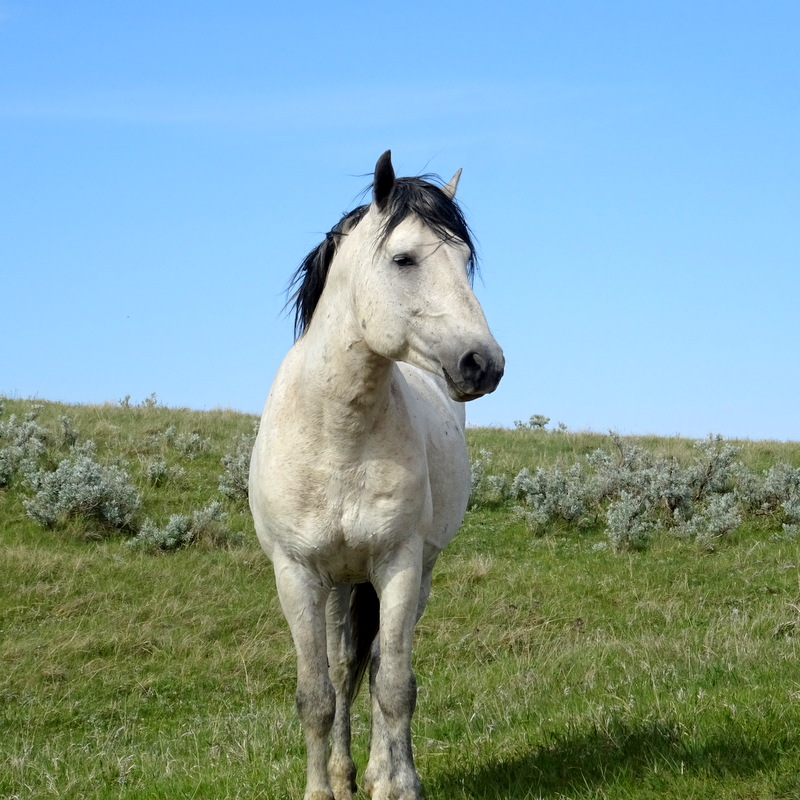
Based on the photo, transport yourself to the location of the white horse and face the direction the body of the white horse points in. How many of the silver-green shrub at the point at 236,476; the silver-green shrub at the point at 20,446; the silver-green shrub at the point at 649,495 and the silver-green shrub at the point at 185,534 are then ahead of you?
0

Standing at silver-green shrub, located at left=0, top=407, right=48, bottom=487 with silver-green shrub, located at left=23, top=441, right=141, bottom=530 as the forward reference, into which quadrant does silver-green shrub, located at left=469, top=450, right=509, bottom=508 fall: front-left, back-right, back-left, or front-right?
front-left

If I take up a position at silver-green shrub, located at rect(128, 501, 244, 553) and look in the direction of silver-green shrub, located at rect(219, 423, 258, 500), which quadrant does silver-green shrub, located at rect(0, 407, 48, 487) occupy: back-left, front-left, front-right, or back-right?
front-left

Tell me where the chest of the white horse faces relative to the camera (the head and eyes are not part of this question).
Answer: toward the camera

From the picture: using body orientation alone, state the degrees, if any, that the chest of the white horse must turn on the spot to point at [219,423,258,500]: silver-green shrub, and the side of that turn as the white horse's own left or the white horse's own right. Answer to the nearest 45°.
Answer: approximately 180°

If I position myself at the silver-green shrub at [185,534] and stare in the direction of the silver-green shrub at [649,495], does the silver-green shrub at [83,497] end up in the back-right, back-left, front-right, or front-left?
back-left

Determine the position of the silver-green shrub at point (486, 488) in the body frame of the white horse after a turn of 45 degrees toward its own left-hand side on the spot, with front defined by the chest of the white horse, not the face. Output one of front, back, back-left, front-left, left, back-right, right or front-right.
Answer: back-left

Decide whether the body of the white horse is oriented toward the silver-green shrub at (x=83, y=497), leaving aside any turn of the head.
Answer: no

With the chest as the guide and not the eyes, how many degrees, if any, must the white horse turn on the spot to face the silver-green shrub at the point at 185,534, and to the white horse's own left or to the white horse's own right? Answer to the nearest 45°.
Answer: approximately 180°
